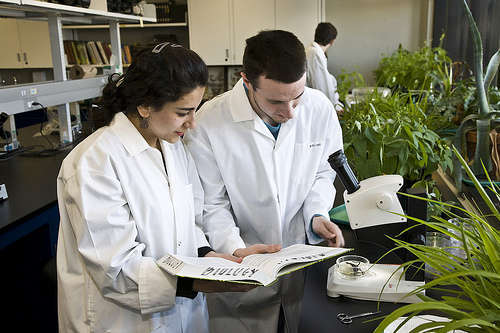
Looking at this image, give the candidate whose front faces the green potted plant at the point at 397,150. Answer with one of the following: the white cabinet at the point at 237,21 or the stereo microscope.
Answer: the white cabinet

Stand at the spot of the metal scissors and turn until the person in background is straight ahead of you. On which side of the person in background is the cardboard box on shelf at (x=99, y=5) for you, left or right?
left

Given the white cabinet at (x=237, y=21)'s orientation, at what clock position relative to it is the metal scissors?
The metal scissors is roughly at 12 o'clock from the white cabinet.

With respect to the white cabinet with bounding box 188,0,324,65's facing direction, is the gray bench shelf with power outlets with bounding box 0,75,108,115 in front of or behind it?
in front

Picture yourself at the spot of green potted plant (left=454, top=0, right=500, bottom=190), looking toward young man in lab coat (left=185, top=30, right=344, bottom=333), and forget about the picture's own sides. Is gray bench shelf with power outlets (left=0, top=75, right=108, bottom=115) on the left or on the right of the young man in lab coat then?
right

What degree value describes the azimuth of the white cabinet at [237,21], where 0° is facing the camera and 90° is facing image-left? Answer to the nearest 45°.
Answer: approximately 0°

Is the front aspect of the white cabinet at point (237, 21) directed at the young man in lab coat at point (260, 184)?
yes

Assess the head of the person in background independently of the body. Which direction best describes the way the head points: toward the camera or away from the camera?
away from the camera

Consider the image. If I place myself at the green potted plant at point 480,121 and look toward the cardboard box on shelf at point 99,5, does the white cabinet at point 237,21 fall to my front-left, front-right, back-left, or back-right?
front-right

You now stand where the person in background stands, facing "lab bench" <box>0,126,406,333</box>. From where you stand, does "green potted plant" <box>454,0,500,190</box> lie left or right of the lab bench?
left

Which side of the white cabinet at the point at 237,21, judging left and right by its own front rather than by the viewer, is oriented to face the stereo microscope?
front

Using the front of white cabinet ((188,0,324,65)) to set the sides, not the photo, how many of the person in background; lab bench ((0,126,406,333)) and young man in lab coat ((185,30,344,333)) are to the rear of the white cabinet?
0

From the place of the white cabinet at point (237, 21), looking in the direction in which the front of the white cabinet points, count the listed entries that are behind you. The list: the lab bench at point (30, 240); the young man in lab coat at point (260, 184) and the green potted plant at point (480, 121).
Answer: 0

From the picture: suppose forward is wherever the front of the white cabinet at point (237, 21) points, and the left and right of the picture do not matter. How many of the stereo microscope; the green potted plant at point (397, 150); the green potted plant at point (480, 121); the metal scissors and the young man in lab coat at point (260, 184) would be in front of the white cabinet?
5

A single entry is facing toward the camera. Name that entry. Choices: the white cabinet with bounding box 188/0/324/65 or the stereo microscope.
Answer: the white cabinet
